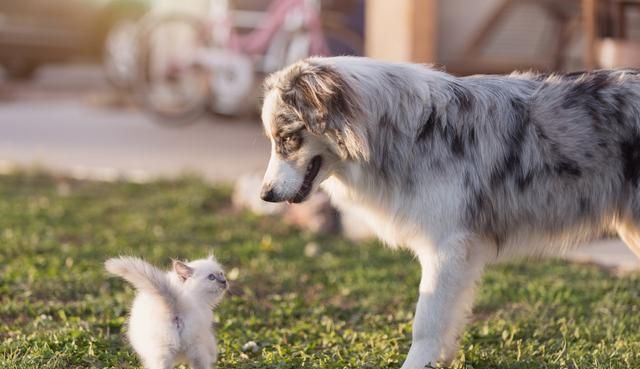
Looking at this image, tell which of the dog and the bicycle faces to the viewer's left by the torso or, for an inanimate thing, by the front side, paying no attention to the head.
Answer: the dog

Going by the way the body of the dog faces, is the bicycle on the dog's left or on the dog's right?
on the dog's right

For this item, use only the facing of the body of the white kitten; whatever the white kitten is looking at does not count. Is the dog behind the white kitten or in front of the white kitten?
in front

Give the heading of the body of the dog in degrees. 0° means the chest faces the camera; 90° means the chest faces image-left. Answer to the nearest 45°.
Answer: approximately 90°

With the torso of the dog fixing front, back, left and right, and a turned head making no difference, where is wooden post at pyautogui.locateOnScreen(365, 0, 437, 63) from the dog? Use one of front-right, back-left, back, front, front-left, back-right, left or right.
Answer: right

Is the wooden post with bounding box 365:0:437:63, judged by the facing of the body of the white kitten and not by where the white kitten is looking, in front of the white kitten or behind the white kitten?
in front

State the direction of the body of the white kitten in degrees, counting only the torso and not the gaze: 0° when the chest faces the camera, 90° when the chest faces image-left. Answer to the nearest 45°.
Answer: approximately 225°

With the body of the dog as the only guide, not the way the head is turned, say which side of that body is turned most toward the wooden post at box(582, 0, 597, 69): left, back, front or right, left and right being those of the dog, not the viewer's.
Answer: right
